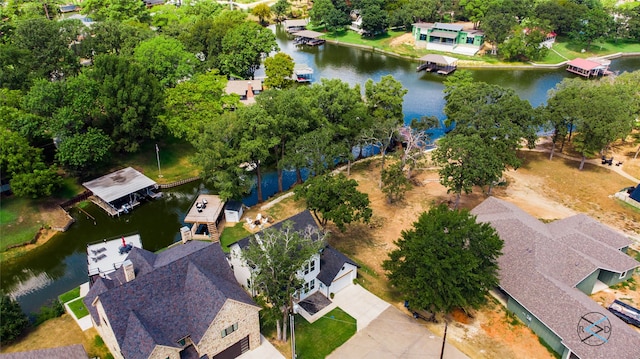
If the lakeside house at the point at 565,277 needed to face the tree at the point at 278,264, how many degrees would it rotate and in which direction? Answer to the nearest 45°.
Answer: approximately 90° to its right

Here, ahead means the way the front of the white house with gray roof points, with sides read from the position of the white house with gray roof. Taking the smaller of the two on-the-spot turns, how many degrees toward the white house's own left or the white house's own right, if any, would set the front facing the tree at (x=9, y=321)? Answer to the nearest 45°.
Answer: approximately 135° to the white house's own right

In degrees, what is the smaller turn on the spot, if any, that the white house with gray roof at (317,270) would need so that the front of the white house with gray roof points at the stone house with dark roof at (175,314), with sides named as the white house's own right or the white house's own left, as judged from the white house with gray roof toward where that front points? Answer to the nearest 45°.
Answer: approximately 90° to the white house's own right

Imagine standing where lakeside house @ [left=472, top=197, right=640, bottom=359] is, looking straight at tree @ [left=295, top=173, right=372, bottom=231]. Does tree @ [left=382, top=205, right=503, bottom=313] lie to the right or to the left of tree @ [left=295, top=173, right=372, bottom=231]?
left

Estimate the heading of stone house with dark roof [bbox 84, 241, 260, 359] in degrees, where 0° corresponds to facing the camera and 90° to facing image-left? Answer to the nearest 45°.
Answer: approximately 315°

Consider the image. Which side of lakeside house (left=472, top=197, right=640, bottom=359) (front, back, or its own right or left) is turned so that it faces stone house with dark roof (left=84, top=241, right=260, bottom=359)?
right
